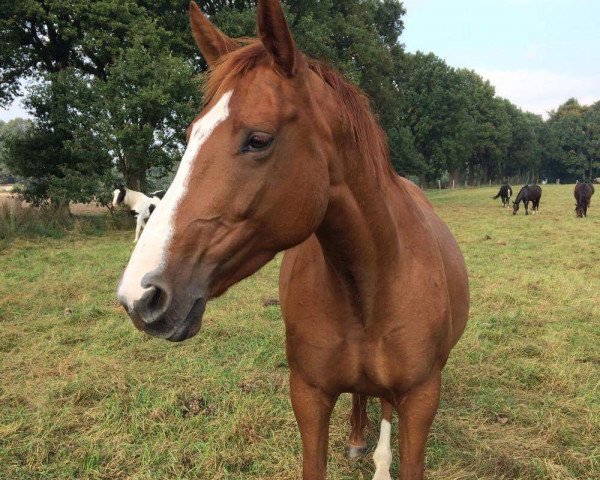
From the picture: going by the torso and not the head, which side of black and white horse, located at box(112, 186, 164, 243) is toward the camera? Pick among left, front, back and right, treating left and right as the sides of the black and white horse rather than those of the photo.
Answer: left

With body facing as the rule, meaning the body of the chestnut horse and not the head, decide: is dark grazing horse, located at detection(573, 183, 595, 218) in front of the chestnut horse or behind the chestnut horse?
behind

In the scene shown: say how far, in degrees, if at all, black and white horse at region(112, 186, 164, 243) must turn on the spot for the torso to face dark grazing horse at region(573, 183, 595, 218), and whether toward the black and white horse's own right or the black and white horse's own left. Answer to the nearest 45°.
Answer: approximately 180°

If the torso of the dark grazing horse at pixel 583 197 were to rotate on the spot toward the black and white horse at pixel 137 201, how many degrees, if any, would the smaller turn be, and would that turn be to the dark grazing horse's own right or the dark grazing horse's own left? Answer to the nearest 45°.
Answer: approximately 45° to the dark grazing horse's own right

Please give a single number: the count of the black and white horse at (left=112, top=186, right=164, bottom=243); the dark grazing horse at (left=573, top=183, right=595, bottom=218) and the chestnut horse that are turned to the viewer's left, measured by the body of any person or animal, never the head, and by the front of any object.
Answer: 1

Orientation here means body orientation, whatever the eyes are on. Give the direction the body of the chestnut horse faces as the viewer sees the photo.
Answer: toward the camera

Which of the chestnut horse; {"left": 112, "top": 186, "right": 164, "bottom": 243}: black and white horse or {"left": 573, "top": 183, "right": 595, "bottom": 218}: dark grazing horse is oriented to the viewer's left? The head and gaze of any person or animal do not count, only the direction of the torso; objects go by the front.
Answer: the black and white horse

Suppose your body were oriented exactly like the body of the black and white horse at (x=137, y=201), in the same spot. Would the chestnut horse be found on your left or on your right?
on your left

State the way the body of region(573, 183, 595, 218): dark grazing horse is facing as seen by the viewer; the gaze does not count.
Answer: toward the camera

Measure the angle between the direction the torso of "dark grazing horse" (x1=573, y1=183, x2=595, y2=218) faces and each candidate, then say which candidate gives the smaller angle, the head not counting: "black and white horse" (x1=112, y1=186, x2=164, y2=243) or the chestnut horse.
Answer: the chestnut horse

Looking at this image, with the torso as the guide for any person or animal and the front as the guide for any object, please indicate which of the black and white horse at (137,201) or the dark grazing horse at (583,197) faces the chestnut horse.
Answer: the dark grazing horse

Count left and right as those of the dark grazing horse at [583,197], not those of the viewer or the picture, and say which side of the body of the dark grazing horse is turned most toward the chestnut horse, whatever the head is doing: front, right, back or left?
front
